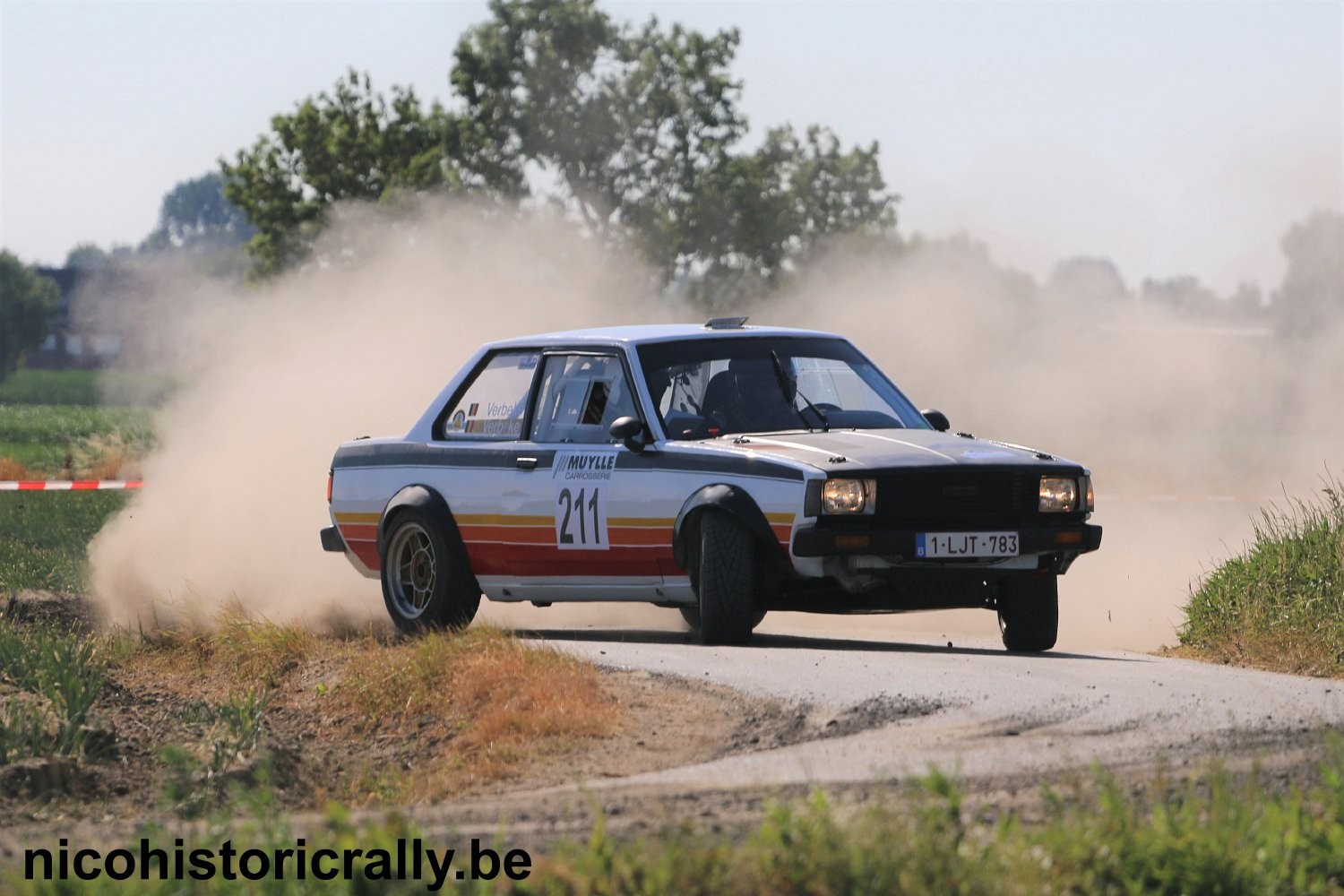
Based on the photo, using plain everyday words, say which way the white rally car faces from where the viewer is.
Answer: facing the viewer and to the right of the viewer

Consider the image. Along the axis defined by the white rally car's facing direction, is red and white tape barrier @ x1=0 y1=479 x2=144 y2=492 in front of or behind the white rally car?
behind
